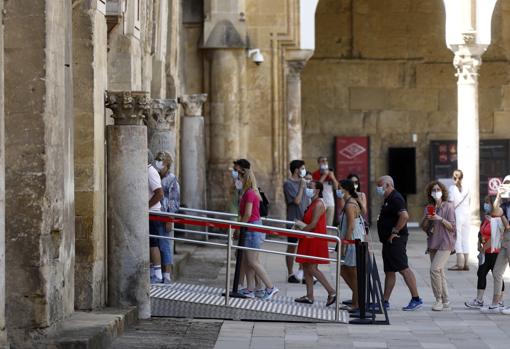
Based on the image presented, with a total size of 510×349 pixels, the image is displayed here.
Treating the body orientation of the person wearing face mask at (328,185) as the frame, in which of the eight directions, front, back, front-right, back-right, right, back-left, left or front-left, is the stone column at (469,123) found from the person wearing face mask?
back-left

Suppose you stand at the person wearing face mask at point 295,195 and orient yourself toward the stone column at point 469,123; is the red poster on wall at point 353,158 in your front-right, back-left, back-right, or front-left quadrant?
front-left

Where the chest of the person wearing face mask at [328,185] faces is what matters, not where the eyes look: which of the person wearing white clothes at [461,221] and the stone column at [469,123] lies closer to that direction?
the person wearing white clothes

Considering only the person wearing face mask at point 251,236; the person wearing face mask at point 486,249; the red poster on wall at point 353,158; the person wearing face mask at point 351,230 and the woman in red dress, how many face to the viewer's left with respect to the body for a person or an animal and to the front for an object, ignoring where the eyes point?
4

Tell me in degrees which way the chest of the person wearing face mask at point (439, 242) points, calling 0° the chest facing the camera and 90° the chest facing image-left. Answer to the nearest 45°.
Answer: approximately 45°

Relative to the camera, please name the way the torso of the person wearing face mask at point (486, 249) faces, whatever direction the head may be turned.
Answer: to the viewer's left

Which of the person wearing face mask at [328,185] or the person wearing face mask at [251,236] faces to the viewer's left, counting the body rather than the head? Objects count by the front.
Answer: the person wearing face mask at [251,236]

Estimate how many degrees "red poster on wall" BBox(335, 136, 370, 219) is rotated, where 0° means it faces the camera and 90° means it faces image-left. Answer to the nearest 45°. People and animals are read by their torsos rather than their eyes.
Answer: approximately 0°

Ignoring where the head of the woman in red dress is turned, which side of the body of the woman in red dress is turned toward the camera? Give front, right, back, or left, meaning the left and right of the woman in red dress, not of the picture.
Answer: left

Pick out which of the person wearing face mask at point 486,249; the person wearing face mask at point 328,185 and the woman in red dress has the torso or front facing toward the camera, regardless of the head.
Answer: the person wearing face mask at point 328,185

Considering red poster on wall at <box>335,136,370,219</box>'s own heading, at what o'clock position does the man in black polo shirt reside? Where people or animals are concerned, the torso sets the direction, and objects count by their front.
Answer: The man in black polo shirt is roughly at 12 o'clock from the red poster on wall.

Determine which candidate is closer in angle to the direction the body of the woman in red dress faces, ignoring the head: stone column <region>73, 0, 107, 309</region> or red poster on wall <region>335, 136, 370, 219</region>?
the stone column

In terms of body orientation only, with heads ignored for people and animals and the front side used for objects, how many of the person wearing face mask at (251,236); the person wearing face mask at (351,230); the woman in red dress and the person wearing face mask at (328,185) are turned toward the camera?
1

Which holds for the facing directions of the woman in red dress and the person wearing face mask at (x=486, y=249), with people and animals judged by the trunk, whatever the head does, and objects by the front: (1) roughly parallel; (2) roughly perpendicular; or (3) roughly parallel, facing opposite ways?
roughly parallel

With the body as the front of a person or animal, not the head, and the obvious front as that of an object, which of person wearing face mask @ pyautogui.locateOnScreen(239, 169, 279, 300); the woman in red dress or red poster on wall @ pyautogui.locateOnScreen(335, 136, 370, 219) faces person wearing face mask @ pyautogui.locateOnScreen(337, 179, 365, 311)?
the red poster on wall

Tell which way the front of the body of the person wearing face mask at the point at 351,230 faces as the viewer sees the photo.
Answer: to the viewer's left

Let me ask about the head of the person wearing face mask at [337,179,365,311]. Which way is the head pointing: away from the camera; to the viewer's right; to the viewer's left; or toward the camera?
to the viewer's left

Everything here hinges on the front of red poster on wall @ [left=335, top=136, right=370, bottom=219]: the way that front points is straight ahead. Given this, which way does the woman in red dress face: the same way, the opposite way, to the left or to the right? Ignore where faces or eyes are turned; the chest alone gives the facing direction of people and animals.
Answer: to the right

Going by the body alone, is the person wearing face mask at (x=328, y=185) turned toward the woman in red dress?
yes

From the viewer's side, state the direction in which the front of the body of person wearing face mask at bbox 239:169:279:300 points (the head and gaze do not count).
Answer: to the viewer's left

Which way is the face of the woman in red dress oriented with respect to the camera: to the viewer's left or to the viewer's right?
to the viewer's left

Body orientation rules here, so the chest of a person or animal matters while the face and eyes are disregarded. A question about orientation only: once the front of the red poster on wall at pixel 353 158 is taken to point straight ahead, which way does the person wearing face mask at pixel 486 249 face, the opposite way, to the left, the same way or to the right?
to the right
